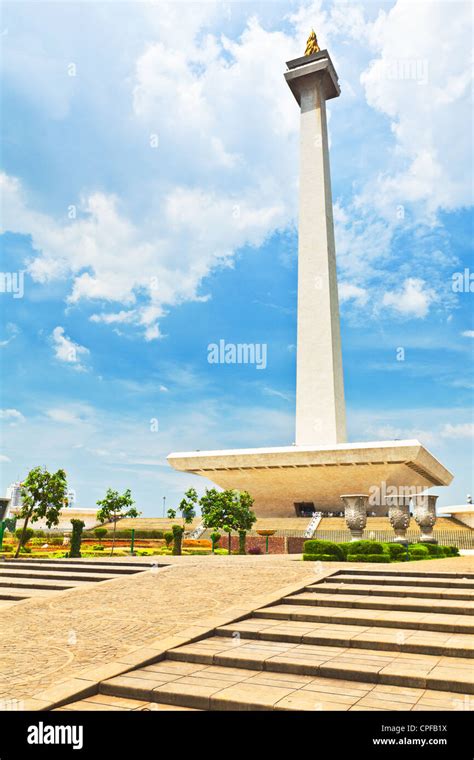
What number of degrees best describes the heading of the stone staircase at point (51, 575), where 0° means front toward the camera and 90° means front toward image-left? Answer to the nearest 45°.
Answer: approximately 0°

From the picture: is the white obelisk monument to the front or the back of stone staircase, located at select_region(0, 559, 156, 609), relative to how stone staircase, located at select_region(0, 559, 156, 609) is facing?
to the back

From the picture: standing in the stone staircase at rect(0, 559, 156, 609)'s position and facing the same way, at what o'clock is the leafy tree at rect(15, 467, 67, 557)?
The leafy tree is roughly at 6 o'clock from the stone staircase.

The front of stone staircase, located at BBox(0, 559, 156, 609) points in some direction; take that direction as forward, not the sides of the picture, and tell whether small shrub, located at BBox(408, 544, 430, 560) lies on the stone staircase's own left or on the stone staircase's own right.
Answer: on the stone staircase's own left

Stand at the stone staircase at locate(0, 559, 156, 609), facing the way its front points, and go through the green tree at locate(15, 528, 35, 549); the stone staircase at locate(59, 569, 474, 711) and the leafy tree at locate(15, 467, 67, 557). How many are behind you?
2

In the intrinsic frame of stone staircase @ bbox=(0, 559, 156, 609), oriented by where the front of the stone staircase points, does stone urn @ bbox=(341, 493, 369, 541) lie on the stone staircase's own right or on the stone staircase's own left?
on the stone staircase's own left

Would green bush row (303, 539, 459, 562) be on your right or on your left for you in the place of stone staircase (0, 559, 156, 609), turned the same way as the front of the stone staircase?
on your left

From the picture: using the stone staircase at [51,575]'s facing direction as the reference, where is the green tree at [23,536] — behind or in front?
behind

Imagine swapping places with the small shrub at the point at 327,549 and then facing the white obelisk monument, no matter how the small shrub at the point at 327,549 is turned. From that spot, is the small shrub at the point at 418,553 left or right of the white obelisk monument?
right

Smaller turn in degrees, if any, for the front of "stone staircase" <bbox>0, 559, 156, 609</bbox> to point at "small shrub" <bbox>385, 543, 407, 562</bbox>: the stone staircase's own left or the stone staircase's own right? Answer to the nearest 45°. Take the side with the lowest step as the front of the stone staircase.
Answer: approximately 90° to the stone staircase's own left
